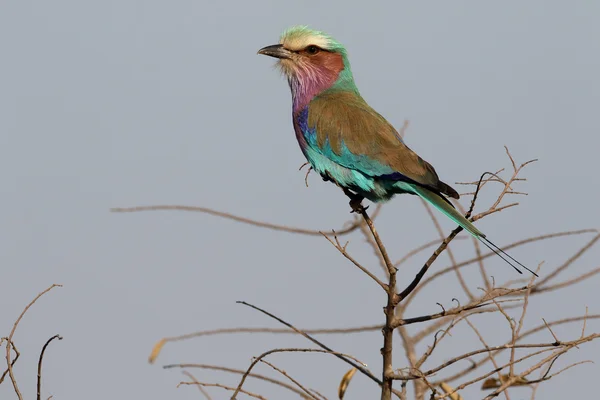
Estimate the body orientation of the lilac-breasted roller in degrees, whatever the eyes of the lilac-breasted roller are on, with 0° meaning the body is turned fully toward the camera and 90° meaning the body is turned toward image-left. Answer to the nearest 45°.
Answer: approximately 90°
